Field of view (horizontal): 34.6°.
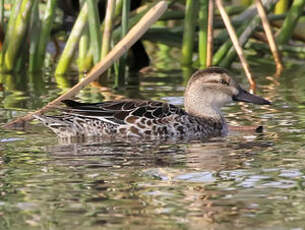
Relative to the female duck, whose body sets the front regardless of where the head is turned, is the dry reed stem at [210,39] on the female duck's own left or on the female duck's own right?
on the female duck's own left

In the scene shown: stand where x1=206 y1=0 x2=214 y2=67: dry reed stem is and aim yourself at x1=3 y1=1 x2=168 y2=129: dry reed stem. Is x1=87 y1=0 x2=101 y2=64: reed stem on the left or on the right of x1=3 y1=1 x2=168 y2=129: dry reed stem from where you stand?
right

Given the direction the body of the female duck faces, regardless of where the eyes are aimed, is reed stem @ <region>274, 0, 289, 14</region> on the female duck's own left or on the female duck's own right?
on the female duck's own left

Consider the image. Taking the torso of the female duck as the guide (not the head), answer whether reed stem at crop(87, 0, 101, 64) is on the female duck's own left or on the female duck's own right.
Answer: on the female duck's own left

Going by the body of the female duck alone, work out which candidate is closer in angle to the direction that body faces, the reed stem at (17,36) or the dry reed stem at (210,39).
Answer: the dry reed stem

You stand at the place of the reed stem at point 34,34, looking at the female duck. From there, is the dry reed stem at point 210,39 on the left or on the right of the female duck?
left

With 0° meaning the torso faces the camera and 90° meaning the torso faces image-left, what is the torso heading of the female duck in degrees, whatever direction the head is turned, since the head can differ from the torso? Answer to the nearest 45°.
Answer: approximately 270°

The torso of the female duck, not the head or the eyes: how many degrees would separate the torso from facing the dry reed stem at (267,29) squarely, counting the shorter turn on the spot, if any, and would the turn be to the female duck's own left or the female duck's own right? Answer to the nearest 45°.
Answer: approximately 45° to the female duck's own left
